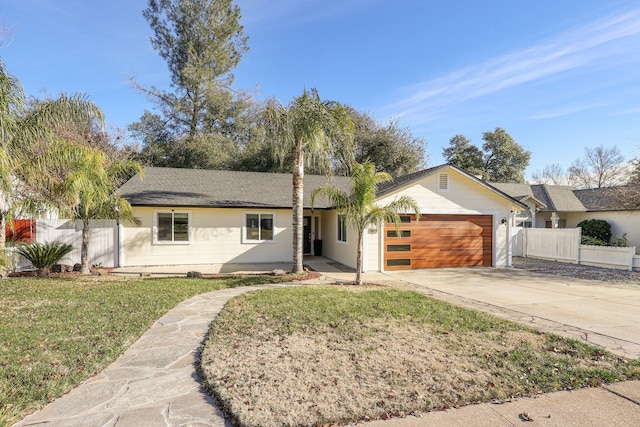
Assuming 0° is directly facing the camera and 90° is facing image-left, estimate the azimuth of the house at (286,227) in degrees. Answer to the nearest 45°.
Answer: approximately 0°

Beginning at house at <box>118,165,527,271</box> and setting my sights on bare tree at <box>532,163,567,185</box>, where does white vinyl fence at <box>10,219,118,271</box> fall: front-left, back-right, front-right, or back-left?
back-left

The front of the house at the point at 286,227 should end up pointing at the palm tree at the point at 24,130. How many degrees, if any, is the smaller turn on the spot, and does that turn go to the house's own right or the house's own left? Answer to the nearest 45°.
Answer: approximately 45° to the house's own right

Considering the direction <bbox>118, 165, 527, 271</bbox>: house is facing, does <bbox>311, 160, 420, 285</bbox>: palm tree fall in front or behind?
in front

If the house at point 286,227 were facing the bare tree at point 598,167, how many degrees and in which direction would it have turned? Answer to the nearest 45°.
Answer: approximately 135° to its left

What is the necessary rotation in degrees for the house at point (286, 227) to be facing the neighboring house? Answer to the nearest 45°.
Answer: approximately 135° to its left

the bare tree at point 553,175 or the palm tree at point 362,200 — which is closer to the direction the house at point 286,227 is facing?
the palm tree

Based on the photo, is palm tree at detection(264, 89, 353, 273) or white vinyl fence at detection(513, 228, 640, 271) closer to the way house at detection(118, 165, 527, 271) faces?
the palm tree

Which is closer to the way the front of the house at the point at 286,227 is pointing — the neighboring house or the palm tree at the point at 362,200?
the palm tree

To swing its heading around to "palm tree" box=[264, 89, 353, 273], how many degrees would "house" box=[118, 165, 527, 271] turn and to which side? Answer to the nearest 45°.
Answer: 0° — it already faces it
